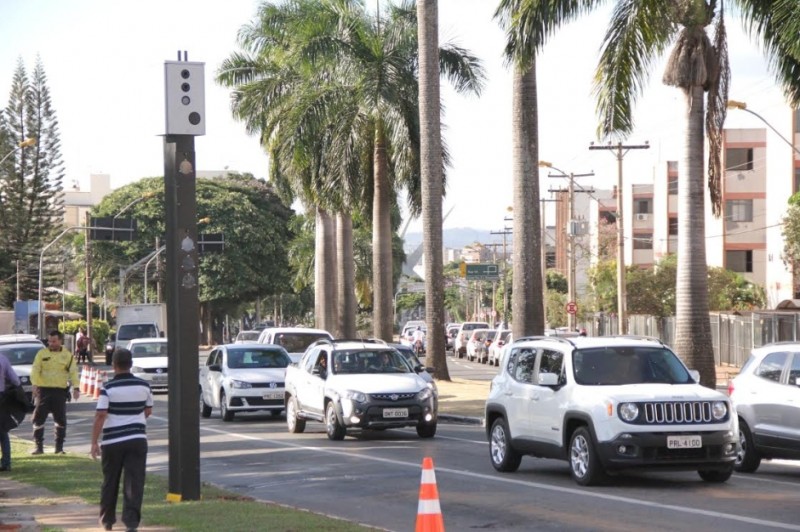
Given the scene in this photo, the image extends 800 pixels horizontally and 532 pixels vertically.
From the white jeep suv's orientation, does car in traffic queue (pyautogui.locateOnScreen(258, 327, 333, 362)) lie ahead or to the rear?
to the rear

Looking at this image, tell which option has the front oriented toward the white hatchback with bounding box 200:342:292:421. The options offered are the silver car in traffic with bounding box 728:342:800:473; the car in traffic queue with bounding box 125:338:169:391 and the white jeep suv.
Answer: the car in traffic queue

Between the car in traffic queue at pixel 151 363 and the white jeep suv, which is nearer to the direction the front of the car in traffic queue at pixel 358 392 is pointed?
the white jeep suv

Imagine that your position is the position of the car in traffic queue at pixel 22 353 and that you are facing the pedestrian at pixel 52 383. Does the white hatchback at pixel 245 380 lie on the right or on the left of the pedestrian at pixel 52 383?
left

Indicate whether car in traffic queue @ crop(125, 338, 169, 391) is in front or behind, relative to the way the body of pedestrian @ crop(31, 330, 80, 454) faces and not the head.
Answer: behind

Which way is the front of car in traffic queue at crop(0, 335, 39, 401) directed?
toward the camera

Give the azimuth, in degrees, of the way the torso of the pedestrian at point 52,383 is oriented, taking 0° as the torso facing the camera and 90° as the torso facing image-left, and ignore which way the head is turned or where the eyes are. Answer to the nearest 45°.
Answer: approximately 0°

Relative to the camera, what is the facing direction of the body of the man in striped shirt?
away from the camera

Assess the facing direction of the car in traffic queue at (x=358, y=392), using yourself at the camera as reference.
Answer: facing the viewer and to the right of the viewer

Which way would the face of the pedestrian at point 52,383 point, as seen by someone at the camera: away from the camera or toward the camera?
toward the camera

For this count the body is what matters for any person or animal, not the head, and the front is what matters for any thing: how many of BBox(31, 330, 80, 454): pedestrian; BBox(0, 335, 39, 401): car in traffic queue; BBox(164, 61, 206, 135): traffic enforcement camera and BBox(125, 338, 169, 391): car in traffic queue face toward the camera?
4

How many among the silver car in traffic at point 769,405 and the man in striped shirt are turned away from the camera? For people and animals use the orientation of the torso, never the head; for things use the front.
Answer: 1

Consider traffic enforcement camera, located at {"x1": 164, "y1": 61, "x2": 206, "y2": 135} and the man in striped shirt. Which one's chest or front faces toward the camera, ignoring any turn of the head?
the traffic enforcement camera

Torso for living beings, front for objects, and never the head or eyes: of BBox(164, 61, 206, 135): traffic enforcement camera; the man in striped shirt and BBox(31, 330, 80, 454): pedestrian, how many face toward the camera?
2

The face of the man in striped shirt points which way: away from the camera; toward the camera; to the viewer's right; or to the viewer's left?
away from the camera

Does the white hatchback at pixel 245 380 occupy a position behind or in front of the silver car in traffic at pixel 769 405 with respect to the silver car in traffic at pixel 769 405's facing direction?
behind
